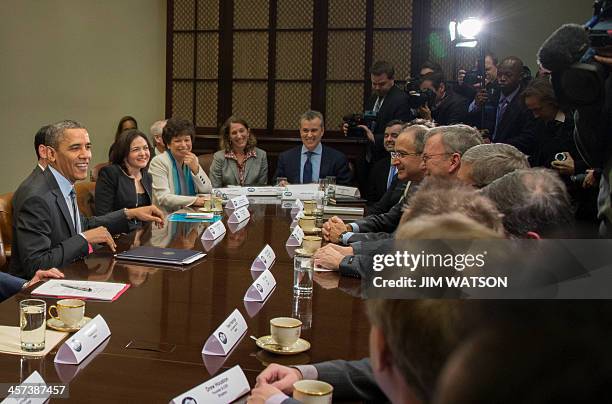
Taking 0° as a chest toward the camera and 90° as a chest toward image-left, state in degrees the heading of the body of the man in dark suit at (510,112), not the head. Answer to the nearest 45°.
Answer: approximately 45°

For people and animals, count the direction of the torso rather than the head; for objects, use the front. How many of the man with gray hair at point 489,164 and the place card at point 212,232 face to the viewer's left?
1

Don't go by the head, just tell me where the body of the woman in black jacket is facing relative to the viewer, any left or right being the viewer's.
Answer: facing the viewer and to the right of the viewer

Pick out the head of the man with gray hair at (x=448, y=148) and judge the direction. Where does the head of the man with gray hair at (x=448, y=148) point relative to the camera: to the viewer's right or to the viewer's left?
to the viewer's left

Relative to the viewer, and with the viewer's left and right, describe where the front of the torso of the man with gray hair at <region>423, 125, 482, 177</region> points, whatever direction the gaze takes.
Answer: facing to the left of the viewer

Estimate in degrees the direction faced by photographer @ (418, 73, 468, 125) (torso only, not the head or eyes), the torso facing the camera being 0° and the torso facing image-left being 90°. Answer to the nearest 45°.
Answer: approximately 45°

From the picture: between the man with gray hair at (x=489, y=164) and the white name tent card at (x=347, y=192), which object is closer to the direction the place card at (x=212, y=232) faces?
the man with gray hair

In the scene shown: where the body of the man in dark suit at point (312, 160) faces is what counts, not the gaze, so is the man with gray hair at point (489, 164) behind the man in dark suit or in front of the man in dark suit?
in front

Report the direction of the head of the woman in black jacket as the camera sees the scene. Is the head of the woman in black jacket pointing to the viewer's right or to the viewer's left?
to the viewer's right
